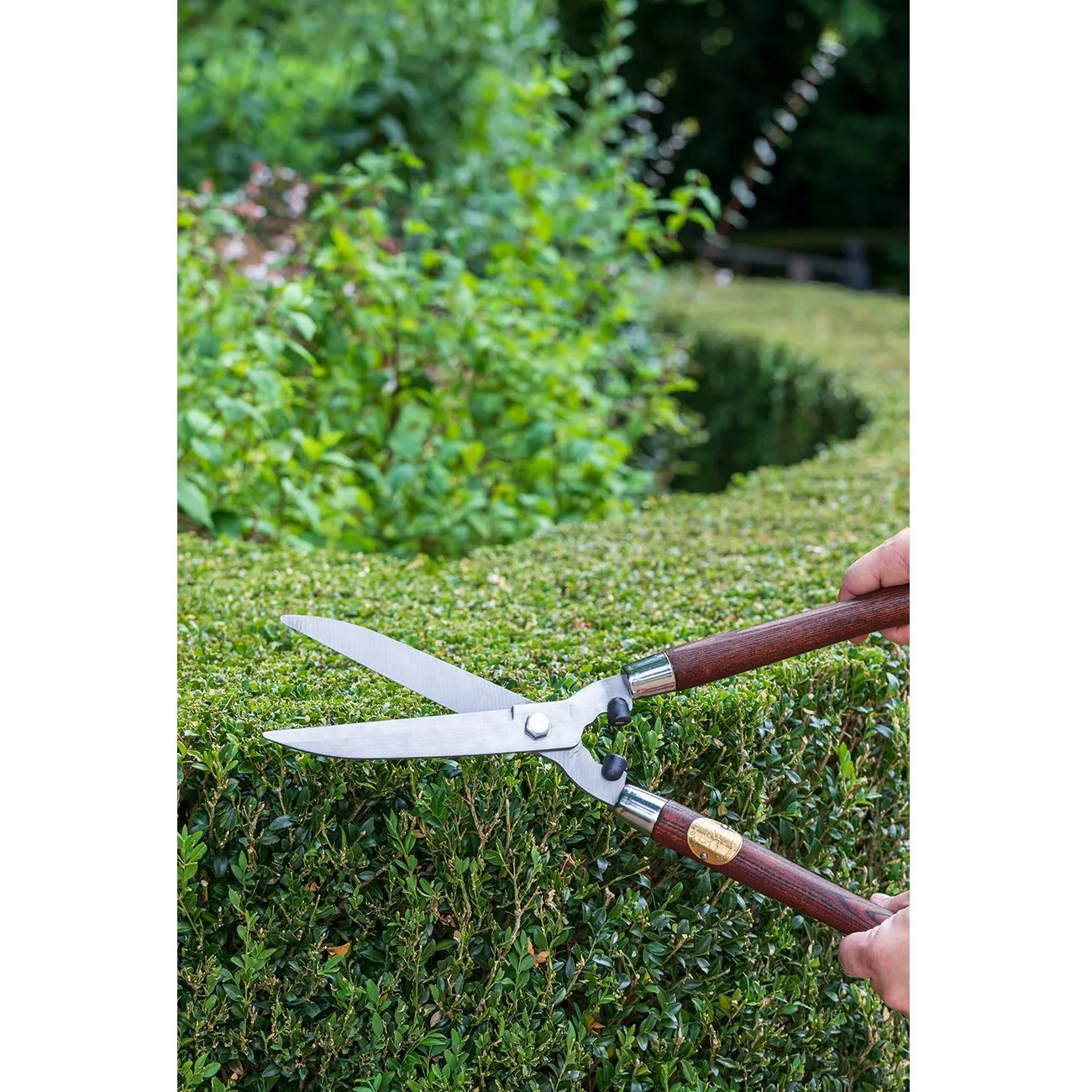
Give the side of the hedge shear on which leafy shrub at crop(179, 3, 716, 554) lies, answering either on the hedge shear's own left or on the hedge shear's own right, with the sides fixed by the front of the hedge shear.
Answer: on the hedge shear's own right

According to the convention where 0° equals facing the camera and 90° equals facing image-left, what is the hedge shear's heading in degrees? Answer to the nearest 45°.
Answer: approximately 90°

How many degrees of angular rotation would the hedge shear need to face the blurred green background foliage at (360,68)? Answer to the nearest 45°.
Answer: approximately 90° to its right

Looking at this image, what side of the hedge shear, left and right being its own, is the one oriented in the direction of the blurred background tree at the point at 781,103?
right
